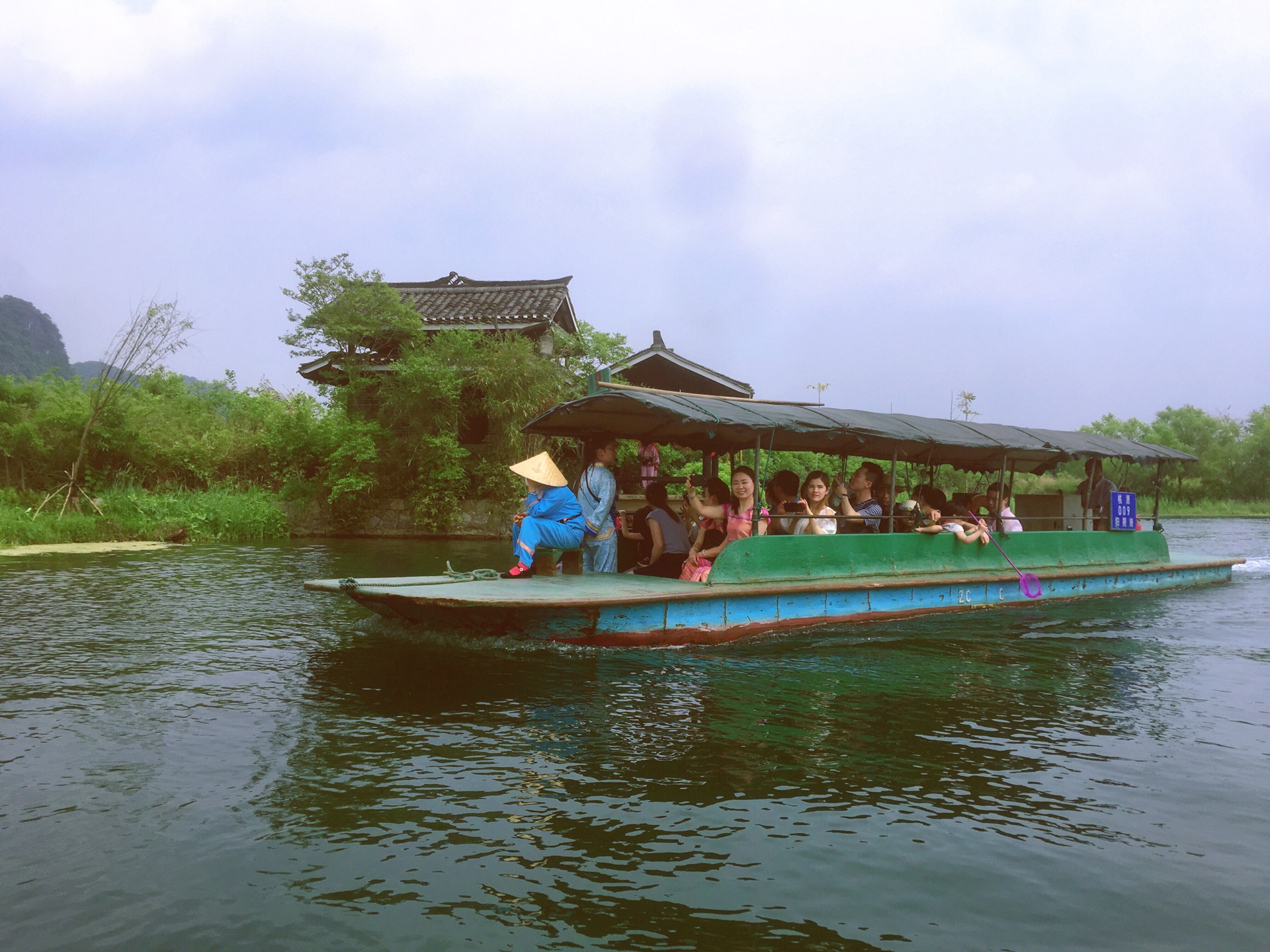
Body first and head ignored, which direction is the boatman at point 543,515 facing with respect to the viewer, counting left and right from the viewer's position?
facing to the left of the viewer

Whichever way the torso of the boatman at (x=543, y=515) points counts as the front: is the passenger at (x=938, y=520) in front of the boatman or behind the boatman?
behind
